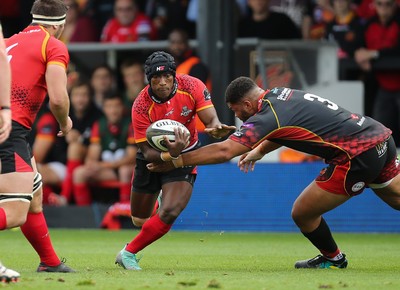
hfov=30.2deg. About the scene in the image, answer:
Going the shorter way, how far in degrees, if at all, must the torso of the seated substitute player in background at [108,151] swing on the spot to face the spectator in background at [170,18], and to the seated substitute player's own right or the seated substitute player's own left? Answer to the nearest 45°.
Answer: approximately 135° to the seated substitute player's own left

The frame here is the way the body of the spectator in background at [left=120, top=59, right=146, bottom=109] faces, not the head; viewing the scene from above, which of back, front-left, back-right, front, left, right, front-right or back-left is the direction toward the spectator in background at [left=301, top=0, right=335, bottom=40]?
left

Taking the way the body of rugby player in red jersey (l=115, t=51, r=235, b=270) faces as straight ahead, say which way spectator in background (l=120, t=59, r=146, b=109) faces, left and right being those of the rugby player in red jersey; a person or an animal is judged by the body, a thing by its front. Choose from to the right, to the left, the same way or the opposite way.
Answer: the same way

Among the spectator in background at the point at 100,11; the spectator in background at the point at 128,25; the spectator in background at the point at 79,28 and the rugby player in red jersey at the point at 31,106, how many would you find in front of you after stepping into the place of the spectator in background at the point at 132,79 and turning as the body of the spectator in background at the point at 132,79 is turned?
1

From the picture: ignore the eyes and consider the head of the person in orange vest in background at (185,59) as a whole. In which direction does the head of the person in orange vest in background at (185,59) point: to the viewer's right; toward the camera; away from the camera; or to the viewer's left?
toward the camera

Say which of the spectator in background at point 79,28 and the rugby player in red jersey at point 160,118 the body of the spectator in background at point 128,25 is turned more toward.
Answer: the rugby player in red jersey

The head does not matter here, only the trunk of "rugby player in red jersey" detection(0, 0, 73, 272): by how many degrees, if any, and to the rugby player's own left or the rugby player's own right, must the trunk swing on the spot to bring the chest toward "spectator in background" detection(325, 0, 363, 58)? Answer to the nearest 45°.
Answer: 0° — they already face them

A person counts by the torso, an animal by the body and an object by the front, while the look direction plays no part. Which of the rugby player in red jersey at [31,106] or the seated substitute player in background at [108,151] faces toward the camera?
the seated substitute player in background

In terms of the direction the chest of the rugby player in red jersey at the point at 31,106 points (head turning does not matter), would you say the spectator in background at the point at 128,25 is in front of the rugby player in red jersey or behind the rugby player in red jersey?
in front

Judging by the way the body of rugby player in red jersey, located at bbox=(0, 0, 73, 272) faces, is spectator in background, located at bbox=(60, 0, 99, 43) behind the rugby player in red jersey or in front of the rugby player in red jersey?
in front

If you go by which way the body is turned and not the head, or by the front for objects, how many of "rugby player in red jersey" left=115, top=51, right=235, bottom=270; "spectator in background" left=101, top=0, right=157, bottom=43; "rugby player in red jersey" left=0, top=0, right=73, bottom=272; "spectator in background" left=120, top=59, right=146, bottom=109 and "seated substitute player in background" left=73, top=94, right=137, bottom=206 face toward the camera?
4

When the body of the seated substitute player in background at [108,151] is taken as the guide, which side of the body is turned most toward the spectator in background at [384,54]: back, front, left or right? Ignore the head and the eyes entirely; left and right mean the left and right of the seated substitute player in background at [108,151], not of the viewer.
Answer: left

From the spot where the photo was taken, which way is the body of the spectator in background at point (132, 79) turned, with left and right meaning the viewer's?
facing the viewer

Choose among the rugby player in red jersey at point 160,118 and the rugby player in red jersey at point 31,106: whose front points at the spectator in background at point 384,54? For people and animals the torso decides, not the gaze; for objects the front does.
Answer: the rugby player in red jersey at point 31,106

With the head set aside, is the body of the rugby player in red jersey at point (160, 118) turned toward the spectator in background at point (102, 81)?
no

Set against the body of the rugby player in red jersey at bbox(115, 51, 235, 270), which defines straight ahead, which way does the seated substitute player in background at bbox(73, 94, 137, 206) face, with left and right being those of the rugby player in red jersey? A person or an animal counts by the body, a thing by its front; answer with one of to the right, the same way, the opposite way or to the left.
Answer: the same way

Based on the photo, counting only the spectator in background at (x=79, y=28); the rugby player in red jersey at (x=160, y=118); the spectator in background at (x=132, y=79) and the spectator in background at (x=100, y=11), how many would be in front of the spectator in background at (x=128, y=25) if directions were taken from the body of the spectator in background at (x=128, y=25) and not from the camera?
2

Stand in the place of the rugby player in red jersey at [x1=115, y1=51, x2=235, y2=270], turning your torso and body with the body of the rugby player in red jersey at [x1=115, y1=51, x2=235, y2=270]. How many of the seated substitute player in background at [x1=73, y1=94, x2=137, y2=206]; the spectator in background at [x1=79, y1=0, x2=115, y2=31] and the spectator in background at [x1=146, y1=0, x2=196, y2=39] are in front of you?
0
